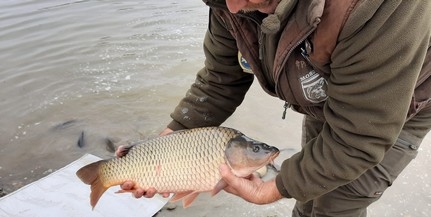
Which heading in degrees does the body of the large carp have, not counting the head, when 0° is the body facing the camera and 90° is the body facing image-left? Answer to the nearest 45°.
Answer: approximately 270°

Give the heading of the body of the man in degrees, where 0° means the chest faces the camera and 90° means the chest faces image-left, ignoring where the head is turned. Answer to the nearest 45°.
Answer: approximately 45°
